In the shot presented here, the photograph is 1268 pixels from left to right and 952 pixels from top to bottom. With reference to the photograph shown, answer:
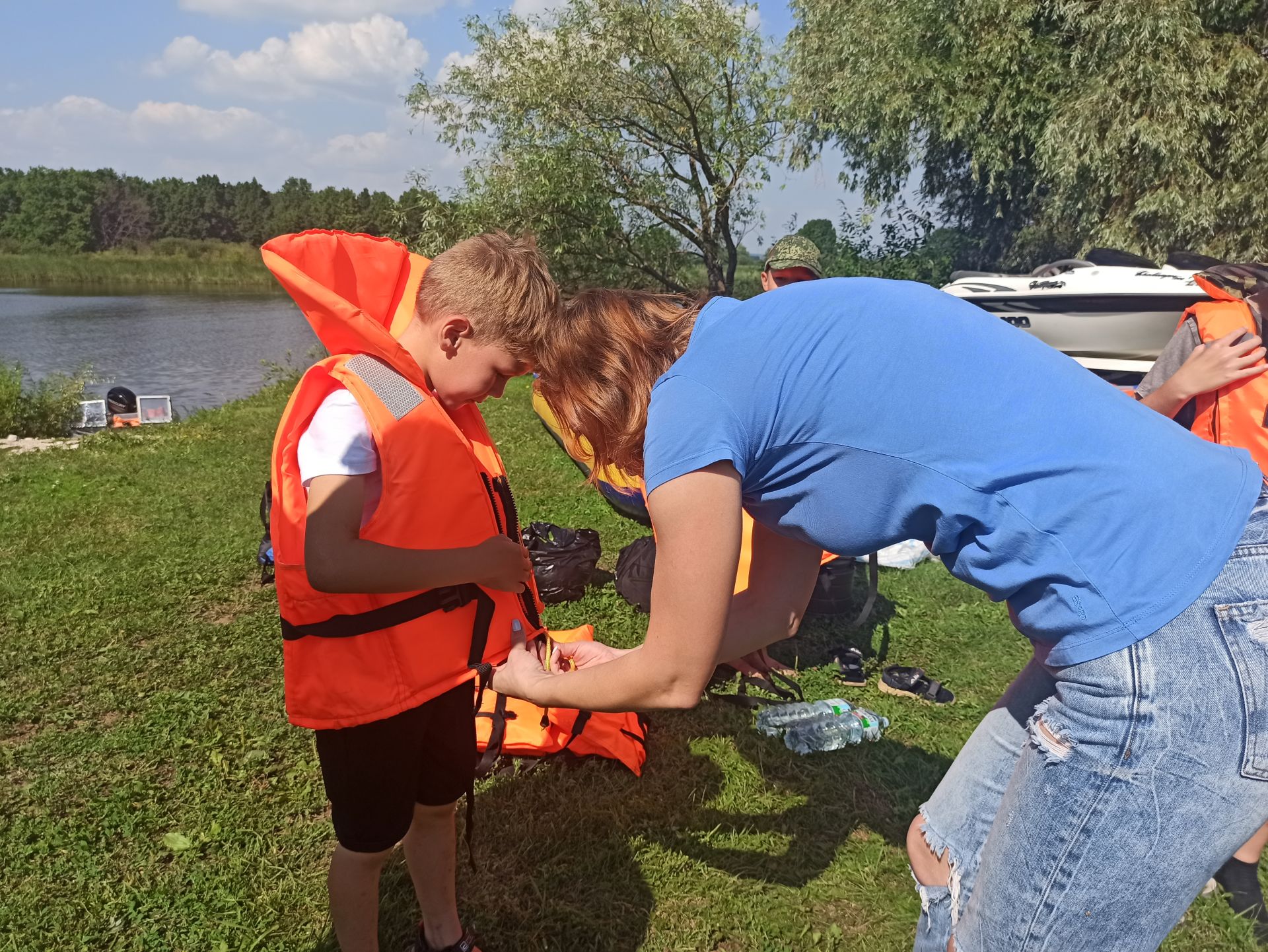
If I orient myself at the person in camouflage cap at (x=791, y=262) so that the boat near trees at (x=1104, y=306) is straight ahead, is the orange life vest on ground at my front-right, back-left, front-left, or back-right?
back-right

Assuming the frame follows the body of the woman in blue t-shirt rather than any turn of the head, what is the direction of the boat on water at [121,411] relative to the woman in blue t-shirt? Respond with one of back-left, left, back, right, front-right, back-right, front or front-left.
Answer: front-right

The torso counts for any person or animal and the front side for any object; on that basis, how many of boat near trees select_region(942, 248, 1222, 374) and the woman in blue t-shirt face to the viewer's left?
2

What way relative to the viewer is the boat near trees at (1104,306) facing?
to the viewer's left

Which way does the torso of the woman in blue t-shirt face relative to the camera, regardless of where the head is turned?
to the viewer's left

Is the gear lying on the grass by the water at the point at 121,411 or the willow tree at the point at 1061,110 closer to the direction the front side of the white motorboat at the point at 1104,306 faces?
the gear lying on the grass by the water

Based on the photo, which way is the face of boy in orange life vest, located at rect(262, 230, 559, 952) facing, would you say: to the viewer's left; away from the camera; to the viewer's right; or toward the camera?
to the viewer's right
